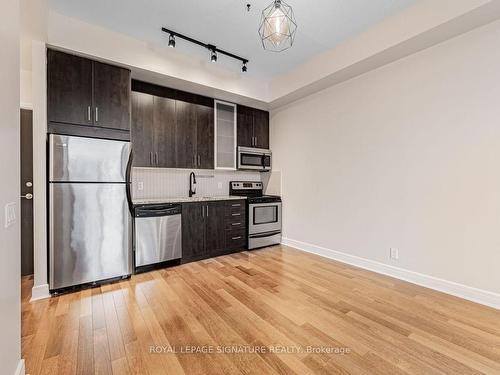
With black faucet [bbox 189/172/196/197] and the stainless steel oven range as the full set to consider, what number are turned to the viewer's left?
0

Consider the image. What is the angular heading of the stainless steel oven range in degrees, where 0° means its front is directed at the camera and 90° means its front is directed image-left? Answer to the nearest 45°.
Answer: approximately 315°

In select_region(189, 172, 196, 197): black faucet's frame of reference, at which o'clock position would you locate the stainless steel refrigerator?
The stainless steel refrigerator is roughly at 3 o'clock from the black faucet.

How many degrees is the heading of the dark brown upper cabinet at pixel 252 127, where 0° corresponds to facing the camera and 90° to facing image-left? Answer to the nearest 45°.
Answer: approximately 315°

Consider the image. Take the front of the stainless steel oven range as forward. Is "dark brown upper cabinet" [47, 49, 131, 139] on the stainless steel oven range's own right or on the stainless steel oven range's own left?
on the stainless steel oven range's own right

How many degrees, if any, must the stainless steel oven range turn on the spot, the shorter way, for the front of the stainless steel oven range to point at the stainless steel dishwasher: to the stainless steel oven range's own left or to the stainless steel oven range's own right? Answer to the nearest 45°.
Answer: approximately 90° to the stainless steel oven range's own right

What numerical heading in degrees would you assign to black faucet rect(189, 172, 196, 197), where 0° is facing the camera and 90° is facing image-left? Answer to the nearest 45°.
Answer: approximately 315°

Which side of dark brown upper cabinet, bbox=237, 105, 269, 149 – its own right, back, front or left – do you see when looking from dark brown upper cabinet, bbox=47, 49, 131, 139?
right

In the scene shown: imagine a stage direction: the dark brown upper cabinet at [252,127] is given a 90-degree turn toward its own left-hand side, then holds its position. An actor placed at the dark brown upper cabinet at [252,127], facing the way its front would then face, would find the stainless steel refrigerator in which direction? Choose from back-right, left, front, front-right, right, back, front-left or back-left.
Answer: back

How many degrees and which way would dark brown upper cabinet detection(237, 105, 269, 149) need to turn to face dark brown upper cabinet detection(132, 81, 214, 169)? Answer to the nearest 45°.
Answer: approximately 90° to its right

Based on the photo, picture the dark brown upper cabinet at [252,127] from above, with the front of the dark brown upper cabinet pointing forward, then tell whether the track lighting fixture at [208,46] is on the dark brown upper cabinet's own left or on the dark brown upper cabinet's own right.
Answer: on the dark brown upper cabinet's own right

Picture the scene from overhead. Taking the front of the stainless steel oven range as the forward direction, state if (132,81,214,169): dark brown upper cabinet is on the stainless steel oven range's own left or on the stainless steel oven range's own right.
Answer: on the stainless steel oven range's own right
